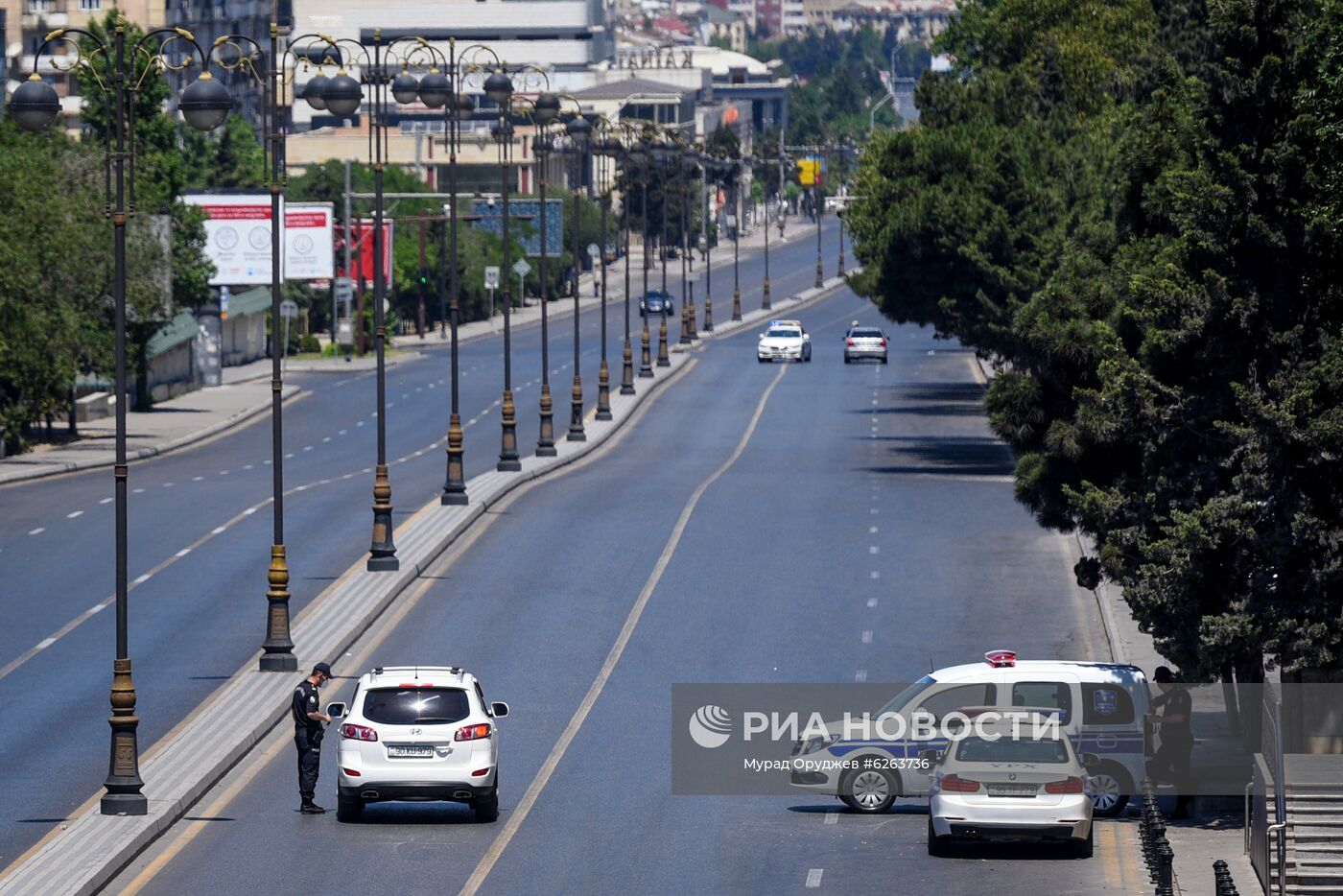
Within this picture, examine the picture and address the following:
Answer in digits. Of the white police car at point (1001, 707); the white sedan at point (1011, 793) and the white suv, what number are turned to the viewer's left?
1

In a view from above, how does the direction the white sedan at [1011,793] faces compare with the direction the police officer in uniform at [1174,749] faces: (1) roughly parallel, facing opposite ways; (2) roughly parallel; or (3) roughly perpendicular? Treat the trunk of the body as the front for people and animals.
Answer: roughly perpendicular

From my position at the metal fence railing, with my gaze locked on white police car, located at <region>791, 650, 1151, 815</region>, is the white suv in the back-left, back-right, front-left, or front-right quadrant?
front-left

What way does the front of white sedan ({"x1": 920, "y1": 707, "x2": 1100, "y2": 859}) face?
away from the camera

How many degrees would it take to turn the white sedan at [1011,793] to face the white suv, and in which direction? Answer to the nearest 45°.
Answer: approximately 90° to its left

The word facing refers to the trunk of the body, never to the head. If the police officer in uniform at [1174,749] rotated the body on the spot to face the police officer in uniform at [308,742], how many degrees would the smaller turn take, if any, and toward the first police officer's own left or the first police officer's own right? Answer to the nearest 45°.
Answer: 0° — they already face them

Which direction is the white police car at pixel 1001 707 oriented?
to the viewer's left

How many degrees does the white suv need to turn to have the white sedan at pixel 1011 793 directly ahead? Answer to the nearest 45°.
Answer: approximately 90° to its right

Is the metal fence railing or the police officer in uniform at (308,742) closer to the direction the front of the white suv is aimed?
the police officer in uniform

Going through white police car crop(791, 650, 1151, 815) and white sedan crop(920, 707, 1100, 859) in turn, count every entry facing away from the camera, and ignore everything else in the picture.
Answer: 1

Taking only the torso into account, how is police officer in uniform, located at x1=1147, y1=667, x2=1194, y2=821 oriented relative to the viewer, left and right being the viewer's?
facing to the left of the viewer

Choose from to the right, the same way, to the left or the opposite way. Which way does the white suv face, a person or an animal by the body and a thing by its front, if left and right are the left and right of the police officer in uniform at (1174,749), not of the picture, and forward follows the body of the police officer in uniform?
to the right

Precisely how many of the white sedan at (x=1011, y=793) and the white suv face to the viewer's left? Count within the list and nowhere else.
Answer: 0

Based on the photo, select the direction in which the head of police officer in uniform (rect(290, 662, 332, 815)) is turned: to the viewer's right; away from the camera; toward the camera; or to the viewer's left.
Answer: to the viewer's right

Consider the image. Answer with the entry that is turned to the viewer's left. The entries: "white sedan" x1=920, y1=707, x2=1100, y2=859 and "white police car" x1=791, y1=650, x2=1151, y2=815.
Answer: the white police car

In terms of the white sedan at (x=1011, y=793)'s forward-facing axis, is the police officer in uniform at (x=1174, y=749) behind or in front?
in front

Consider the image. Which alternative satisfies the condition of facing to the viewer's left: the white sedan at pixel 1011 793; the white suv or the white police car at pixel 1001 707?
the white police car

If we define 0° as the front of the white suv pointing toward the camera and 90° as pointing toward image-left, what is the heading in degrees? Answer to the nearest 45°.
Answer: approximately 180°

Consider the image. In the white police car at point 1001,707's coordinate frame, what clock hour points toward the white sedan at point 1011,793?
The white sedan is roughly at 9 o'clock from the white police car.

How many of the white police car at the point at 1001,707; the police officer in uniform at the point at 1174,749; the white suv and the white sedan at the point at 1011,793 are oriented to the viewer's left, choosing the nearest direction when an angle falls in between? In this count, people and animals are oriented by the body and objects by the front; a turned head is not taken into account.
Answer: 2

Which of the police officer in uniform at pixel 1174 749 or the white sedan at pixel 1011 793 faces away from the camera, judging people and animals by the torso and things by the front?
the white sedan
